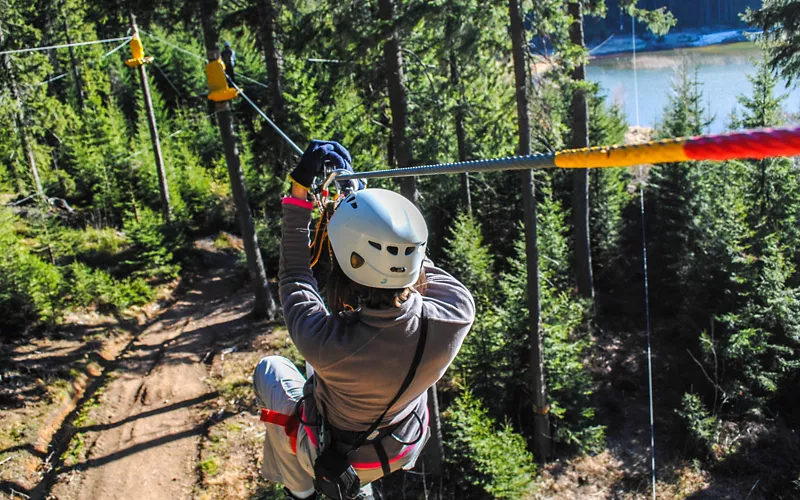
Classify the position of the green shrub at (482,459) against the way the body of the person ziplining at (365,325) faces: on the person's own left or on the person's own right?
on the person's own right

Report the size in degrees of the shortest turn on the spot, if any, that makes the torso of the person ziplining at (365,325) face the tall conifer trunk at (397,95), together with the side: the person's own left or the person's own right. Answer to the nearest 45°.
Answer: approximately 45° to the person's own right

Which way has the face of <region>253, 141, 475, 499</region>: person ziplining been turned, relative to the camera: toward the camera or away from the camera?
away from the camera

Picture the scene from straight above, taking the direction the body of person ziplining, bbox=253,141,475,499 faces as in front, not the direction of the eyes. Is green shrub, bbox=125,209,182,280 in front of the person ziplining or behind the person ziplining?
in front

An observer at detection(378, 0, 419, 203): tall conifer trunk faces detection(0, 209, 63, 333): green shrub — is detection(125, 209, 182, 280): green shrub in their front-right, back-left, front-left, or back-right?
front-right

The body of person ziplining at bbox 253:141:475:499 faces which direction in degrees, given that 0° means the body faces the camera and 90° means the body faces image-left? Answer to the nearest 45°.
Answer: approximately 135°

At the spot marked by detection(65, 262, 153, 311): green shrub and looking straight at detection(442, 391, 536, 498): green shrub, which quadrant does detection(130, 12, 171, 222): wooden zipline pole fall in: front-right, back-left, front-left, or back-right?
back-left

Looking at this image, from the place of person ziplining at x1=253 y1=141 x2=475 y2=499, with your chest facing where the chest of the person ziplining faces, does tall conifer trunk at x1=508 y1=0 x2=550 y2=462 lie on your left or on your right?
on your right
